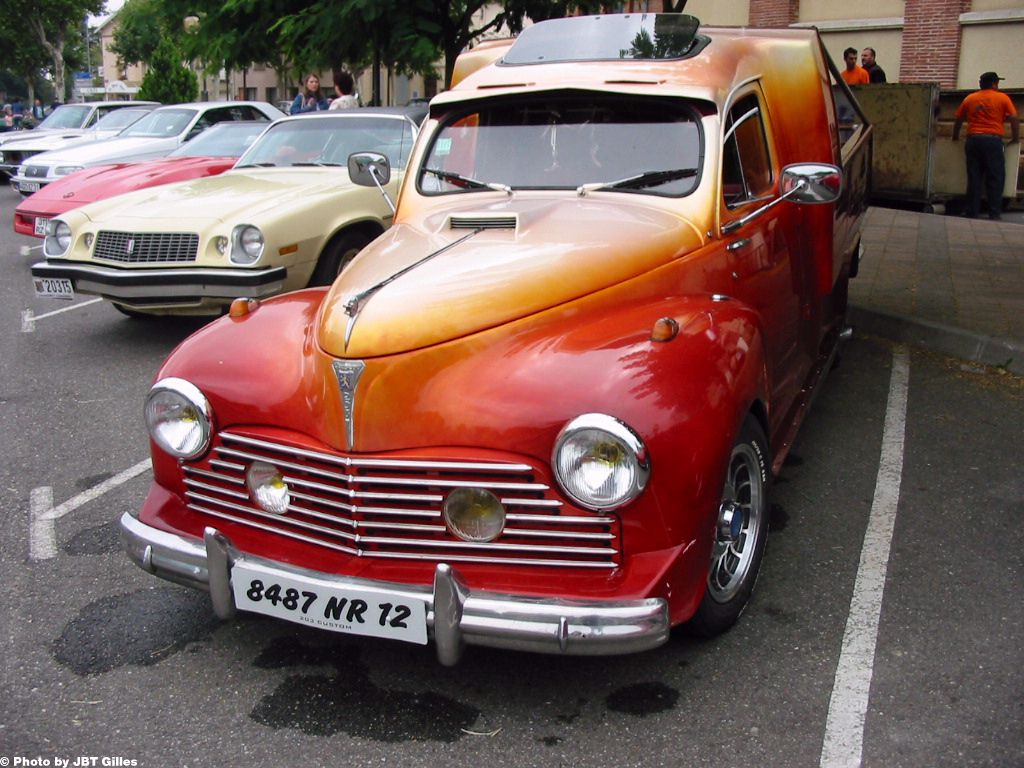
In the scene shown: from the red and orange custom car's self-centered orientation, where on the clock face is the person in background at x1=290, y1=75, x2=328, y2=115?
The person in background is roughly at 4 o'clock from the red and orange custom car.

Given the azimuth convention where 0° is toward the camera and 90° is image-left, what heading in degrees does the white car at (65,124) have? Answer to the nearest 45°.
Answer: approximately 45°

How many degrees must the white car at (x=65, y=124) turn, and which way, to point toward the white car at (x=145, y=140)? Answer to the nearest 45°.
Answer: approximately 45° to its left

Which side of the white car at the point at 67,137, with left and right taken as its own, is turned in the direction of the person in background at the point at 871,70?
left

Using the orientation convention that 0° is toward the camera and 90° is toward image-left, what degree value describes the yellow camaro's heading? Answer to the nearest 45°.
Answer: approximately 45°

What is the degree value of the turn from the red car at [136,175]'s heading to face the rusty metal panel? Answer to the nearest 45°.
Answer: approximately 135° to its left

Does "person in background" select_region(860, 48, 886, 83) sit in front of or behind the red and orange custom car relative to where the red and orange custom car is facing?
behind

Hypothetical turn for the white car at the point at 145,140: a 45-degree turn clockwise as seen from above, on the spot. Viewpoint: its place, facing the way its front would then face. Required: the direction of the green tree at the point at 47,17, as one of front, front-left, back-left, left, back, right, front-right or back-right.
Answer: right
